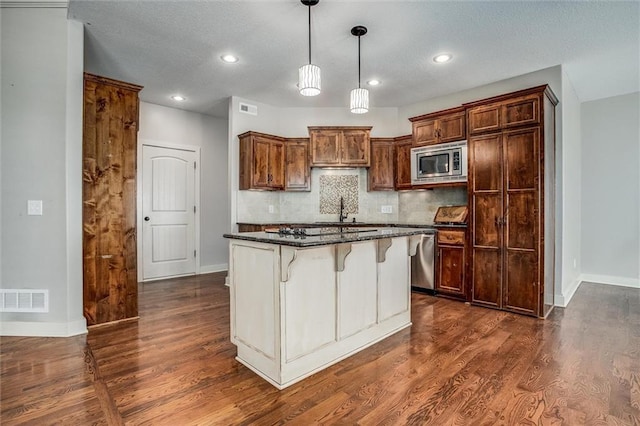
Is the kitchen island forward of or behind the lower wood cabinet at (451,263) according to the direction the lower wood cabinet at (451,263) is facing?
forward

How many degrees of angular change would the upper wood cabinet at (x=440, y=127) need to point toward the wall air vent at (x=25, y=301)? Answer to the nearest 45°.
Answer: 0° — it already faces it

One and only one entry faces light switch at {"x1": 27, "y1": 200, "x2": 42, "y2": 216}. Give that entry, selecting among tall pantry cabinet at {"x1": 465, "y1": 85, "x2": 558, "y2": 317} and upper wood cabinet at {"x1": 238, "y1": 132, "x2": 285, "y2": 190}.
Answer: the tall pantry cabinet

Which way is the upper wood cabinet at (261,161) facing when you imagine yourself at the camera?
facing the viewer and to the right of the viewer

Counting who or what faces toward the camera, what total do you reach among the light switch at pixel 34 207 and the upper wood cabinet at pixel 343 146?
2

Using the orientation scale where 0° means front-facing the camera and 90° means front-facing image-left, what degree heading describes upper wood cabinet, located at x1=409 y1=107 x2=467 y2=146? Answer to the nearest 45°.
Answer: approximately 45°

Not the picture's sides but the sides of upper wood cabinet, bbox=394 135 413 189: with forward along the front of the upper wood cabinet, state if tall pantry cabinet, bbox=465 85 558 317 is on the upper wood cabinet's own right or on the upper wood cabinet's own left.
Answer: on the upper wood cabinet's own left

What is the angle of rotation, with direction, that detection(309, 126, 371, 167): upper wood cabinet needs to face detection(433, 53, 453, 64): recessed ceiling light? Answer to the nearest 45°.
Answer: approximately 45° to its left

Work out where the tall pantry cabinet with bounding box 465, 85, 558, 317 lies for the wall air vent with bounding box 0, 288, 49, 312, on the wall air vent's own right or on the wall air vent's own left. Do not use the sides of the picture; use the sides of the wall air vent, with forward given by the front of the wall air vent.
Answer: on the wall air vent's own left
